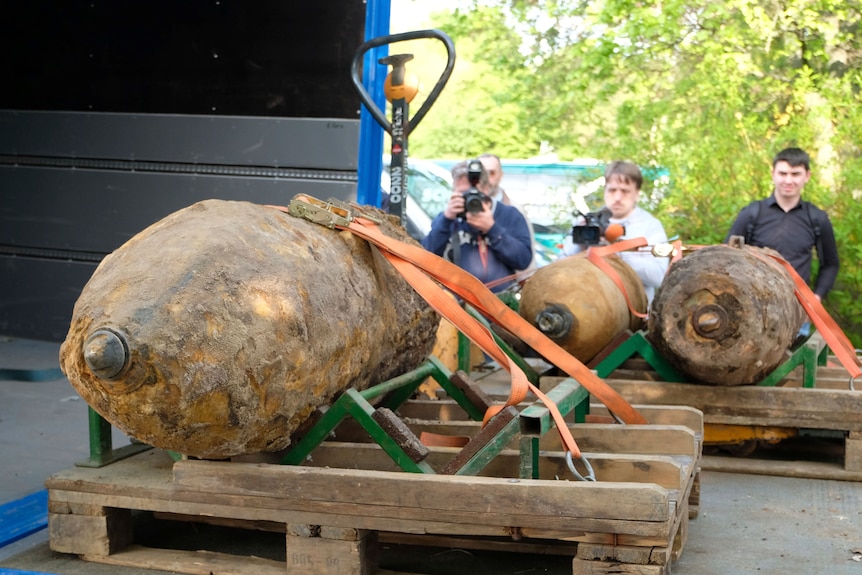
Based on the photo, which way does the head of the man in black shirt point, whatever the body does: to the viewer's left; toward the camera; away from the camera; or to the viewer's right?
toward the camera

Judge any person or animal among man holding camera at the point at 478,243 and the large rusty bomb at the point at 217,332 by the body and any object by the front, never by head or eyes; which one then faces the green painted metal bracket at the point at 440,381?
the man holding camera

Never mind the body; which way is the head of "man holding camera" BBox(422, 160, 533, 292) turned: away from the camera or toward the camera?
toward the camera

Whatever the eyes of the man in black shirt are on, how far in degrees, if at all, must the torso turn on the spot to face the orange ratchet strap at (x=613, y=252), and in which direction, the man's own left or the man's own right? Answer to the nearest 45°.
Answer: approximately 45° to the man's own right

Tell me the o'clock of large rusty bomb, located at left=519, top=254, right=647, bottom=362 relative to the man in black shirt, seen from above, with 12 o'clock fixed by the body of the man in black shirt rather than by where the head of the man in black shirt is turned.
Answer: The large rusty bomb is roughly at 1 o'clock from the man in black shirt.

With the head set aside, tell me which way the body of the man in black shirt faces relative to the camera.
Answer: toward the camera

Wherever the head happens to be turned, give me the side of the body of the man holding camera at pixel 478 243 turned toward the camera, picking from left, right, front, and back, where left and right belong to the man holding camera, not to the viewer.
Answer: front

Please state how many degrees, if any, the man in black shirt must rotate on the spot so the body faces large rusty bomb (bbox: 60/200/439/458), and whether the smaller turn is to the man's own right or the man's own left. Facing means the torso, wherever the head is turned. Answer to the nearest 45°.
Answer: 0° — they already face it

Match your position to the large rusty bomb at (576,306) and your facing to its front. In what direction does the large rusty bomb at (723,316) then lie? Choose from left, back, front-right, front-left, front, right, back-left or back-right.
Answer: left

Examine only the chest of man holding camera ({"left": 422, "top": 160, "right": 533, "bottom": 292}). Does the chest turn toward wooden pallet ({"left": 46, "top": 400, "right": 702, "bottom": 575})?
yes

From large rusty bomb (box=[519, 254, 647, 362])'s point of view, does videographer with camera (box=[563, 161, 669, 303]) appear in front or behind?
behind

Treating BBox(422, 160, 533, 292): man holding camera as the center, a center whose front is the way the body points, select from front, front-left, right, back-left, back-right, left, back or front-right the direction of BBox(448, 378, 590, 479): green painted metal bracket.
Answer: front

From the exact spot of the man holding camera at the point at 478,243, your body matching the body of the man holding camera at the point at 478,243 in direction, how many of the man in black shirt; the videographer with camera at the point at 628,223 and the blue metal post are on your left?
2

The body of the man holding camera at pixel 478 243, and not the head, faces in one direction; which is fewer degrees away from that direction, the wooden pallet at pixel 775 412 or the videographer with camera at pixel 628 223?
the wooden pallet

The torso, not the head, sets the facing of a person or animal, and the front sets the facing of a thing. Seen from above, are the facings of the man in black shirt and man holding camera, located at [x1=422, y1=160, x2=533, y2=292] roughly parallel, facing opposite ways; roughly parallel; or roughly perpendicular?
roughly parallel

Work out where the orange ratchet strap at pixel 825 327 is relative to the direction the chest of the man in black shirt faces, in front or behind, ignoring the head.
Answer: in front

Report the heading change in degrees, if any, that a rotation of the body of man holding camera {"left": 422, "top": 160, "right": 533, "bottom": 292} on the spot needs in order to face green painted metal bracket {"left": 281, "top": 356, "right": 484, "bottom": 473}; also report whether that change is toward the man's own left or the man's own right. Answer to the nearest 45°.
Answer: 0° — they already face it

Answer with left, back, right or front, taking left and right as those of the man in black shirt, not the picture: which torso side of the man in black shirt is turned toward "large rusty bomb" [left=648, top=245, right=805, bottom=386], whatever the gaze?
front

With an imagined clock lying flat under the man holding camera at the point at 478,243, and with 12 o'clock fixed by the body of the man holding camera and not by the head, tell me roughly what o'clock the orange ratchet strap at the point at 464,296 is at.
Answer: The orange ratchet strap is roughly at 12 o'clock from the man holding camera.
